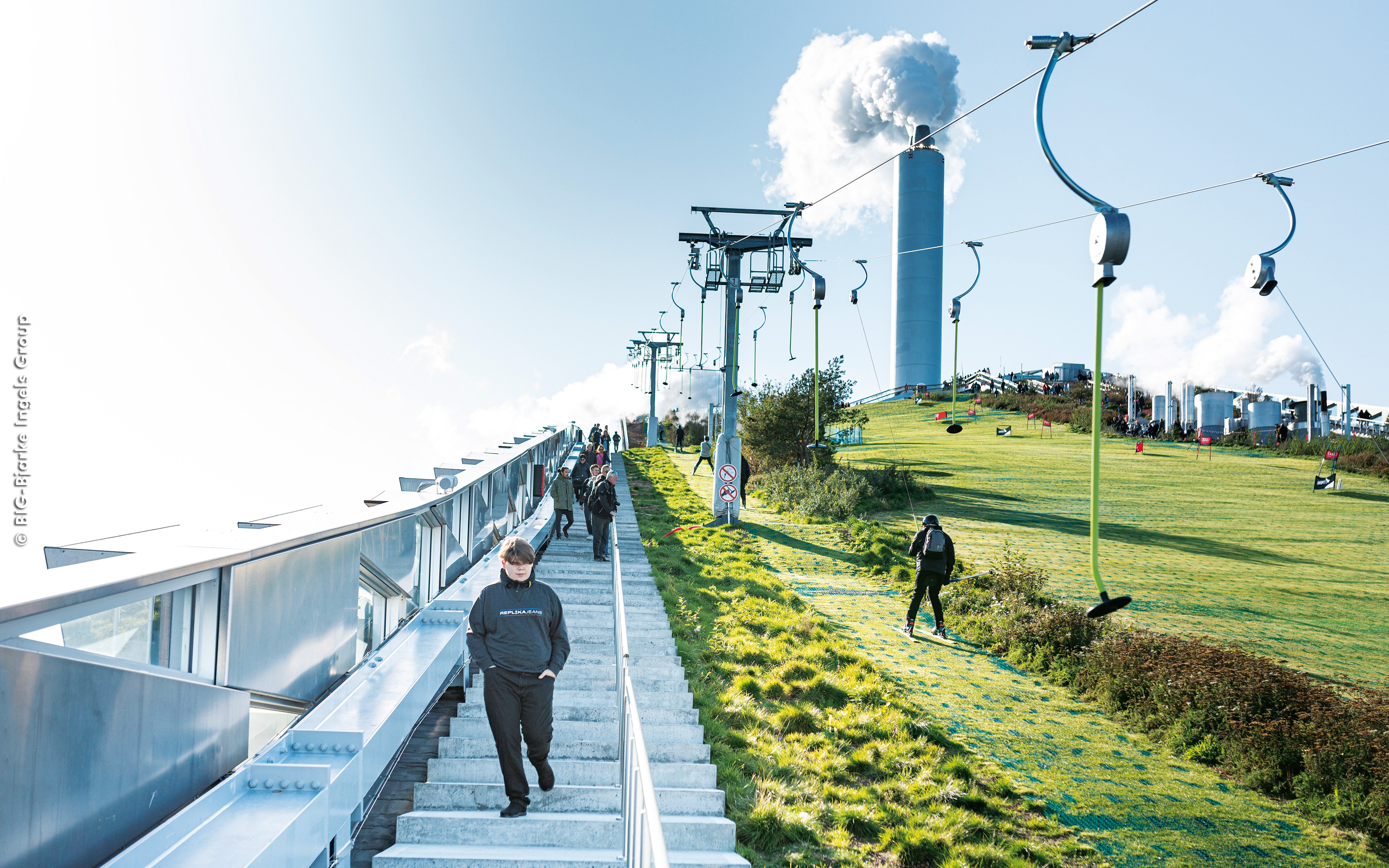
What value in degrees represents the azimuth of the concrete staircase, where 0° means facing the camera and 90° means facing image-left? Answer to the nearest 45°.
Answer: approximately 0°

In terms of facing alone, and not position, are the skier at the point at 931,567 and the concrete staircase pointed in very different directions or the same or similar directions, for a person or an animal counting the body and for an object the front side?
very different directions

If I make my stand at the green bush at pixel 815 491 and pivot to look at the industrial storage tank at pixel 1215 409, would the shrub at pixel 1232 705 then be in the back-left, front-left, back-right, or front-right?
back-right

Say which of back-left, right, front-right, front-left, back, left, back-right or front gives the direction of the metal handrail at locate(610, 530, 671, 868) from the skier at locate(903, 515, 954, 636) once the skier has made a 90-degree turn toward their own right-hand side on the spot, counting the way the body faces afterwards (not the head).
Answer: back-right

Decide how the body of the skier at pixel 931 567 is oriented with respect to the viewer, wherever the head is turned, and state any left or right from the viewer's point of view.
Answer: facing away from the viewer and to the left of the viewer

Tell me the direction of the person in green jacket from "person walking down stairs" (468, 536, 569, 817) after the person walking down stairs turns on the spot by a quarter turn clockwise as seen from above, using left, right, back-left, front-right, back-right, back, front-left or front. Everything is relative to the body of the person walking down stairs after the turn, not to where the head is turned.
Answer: right

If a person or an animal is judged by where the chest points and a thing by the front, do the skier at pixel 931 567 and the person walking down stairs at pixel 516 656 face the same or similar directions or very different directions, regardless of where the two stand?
very different directions
